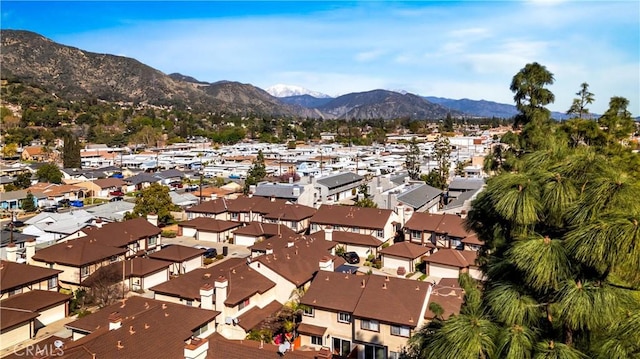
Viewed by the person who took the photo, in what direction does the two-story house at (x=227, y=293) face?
facing the viewer and to the right of the viewer

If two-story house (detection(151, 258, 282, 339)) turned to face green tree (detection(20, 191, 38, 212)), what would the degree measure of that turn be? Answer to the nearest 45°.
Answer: approximately 180°

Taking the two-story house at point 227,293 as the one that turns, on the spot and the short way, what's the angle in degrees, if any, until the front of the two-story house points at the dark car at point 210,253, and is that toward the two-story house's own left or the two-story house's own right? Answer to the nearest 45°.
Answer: approximately 135° to the two-story house's own left

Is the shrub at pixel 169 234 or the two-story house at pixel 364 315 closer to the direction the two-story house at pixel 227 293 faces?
the two-story house

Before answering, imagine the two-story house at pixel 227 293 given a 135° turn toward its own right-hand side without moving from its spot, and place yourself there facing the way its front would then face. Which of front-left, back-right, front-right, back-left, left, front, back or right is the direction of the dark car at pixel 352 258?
back-right

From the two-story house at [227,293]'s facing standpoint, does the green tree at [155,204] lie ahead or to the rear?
to the rear

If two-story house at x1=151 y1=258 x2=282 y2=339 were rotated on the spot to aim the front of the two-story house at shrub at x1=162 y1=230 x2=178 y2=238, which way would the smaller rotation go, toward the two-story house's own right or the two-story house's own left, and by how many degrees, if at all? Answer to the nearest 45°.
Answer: approximately 135° to the two-story house's own left

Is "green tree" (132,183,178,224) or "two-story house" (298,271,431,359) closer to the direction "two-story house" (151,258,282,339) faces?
the two-story house
